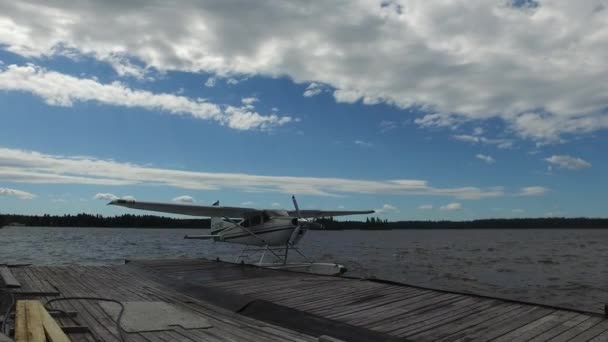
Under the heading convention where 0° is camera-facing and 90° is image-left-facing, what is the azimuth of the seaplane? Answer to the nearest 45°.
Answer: approximately 315°
